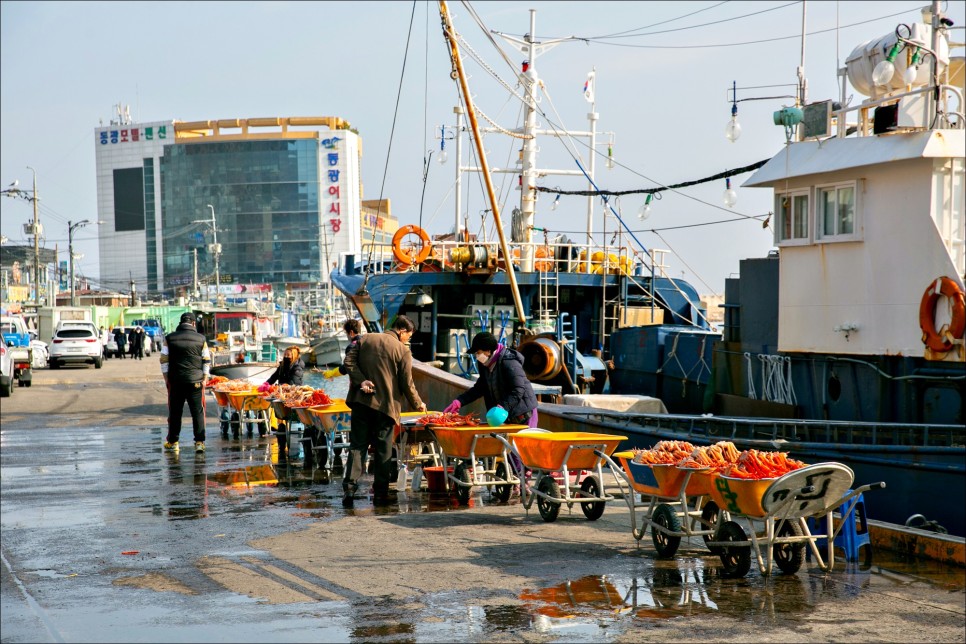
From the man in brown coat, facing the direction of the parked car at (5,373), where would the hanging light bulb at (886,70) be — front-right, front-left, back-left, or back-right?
back-right

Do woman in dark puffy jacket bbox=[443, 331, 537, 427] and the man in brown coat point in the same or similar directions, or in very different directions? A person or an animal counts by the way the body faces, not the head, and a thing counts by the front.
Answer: very different directions

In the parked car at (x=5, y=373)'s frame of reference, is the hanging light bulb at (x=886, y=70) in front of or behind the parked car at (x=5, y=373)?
behind

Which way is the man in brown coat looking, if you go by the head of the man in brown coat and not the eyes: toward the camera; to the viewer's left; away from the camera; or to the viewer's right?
to the viewer's right

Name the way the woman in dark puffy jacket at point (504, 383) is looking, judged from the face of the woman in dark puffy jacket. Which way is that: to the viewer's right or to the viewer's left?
to the viewer's left

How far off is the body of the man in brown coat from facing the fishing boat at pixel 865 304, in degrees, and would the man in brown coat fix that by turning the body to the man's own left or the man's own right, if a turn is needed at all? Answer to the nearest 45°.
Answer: approximately 45° to the man's own right

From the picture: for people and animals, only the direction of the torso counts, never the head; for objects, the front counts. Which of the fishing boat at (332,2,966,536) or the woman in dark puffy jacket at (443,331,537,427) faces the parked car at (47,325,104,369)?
the fishing boat

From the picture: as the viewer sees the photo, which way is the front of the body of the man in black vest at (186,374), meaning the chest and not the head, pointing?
away from the camera

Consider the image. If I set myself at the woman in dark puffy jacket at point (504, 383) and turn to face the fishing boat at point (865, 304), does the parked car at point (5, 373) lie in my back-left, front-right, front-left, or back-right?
back-left

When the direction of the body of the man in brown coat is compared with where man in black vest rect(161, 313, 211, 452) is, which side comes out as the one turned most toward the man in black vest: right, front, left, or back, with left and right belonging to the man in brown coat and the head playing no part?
left
